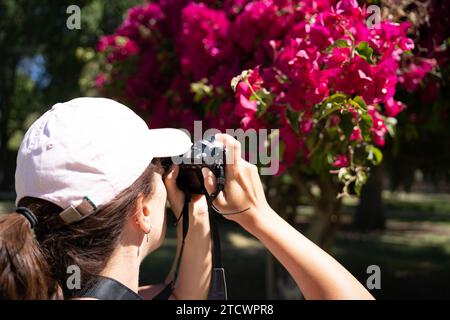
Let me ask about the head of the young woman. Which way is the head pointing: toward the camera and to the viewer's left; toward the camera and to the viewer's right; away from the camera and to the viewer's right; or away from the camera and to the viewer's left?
away from the camera and to the viewer's right

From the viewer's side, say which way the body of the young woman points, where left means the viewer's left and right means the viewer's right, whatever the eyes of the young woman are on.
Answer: facing away from the viewer and to the right of the viewer
